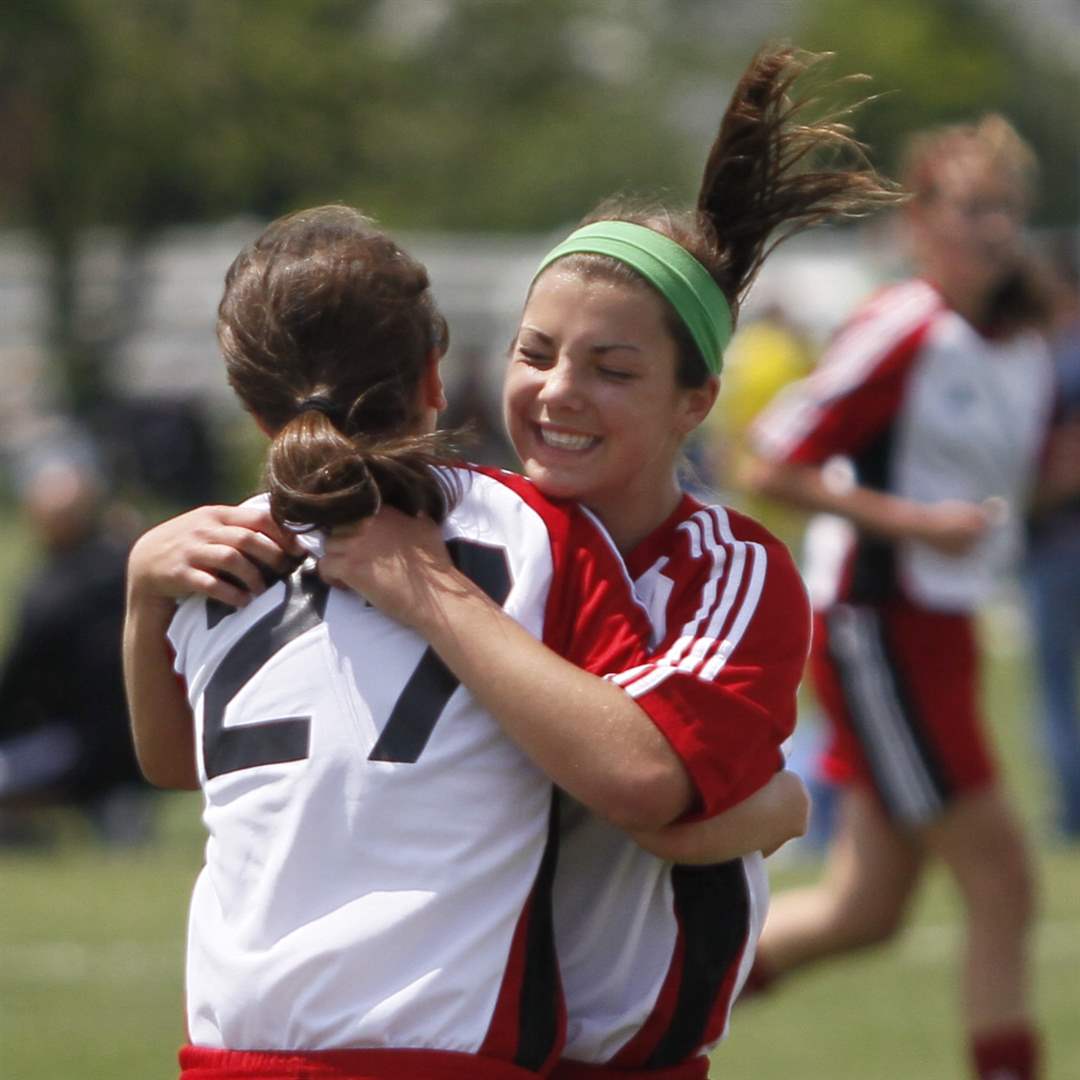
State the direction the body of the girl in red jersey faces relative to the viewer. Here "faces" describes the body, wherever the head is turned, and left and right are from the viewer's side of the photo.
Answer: facing the viewer and to the left of the viewer

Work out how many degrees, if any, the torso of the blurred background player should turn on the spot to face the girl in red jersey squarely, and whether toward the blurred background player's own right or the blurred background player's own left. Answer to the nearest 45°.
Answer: approximately 45° to the blurred background player's own right

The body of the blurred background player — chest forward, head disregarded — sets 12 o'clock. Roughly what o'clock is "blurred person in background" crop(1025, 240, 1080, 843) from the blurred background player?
The blurred person in background is roughly at 8 o'clock from the blurred background player.

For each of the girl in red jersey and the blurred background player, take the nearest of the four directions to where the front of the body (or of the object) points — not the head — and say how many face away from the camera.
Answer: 0

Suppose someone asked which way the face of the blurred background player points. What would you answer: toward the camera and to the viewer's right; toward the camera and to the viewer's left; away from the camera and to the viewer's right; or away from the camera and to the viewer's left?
toward the camera and to the viewer's left

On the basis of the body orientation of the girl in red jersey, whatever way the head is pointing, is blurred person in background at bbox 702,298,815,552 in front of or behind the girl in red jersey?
behind

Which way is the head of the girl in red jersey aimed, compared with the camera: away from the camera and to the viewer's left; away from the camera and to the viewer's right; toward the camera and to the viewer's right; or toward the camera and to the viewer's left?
toward the camera and to the viewer's left

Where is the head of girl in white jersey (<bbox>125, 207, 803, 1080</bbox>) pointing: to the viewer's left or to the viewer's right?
to the viewer's right

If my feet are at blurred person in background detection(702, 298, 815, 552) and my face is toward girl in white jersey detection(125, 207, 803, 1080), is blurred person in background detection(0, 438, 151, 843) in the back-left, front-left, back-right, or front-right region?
front-right
